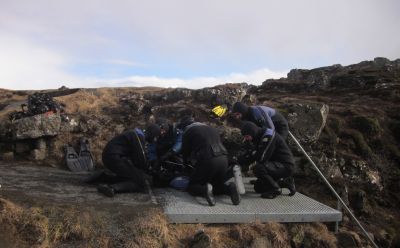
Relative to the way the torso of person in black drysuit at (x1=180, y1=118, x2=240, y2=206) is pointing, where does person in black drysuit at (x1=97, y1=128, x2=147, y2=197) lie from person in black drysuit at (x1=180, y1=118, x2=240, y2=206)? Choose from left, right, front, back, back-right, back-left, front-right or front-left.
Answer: front-left

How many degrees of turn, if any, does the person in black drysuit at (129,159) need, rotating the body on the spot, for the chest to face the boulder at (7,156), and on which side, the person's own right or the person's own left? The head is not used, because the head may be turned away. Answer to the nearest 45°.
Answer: approximately 135° to the person's own left

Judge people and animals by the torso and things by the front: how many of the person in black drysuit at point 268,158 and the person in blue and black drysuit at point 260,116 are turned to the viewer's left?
2

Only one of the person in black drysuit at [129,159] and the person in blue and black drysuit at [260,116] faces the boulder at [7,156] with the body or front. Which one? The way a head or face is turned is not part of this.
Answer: the person in blue and black drysuit at [260,116]

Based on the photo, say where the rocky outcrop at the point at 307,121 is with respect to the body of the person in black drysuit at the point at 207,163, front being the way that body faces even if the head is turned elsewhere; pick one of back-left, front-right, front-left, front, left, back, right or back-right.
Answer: right

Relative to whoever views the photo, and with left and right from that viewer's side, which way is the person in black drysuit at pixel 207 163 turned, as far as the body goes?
facing away from the viewer and to the left of the viewer

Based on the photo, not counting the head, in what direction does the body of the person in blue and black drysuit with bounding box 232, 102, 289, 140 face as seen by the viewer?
to the viewer's left

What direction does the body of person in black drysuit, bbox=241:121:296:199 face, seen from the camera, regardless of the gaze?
to the viewer's left

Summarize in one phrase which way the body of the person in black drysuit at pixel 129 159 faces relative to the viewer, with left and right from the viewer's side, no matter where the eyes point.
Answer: facing to the right of the viewer

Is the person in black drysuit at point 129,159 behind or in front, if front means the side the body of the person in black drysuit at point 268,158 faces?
in front

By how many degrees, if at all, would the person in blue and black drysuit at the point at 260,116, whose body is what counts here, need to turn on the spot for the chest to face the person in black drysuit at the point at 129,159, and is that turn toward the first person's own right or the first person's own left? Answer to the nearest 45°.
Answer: approximately 45° to the first person's own left
